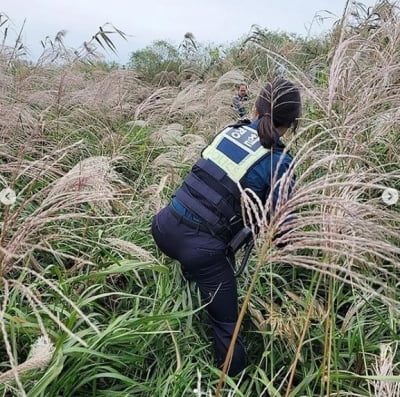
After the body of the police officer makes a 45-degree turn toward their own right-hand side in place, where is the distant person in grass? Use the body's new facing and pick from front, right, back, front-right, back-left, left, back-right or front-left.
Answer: left

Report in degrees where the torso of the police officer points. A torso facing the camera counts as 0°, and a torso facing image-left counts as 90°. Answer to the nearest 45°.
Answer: approximately 225°

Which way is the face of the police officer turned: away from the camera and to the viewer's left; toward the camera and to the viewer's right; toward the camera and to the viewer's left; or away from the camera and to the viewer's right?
away from the camera and to the viewer's right
